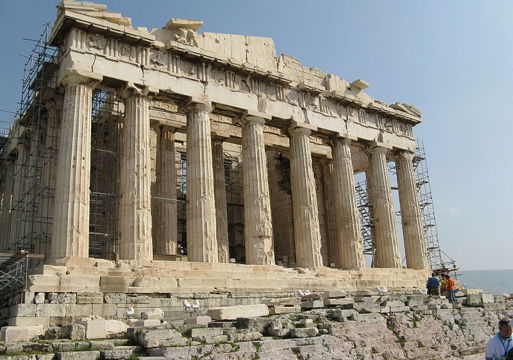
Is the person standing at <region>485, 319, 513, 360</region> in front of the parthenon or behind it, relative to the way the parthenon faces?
in front

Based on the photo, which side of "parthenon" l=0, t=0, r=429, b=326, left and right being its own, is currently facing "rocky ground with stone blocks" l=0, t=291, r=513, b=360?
front
